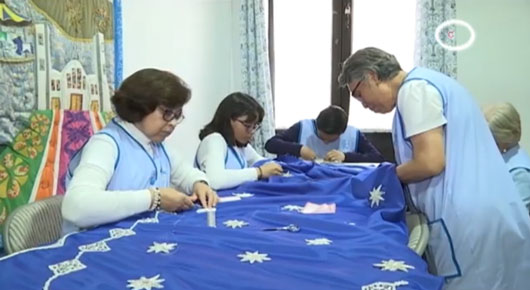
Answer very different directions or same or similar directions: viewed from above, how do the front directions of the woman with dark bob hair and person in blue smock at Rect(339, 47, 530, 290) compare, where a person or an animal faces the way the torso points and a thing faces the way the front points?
very different directions

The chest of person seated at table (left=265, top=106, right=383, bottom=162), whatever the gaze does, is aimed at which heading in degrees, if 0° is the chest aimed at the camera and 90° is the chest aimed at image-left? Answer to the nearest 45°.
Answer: approximately 0°

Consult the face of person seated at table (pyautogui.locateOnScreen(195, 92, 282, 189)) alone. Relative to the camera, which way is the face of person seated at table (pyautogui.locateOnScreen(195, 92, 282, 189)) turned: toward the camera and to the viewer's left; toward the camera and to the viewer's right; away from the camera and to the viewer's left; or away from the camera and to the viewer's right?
toward the camera and to the viewer's right

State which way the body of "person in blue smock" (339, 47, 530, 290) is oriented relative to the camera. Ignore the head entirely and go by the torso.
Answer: to the viewer's left

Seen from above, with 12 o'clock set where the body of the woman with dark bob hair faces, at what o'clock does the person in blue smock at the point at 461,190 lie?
The person in blue smock is roughly at 11 o'clock from the woman with dark bob hair.

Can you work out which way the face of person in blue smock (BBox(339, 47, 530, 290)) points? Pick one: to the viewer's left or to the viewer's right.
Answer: to the viewer's left

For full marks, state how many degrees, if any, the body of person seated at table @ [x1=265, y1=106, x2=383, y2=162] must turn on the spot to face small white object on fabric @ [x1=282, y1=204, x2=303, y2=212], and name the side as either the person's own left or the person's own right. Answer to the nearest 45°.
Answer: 0° — they already face it

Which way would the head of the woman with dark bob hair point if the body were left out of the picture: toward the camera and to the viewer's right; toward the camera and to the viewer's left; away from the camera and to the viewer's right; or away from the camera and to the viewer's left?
toward the camera and to the viewer's right

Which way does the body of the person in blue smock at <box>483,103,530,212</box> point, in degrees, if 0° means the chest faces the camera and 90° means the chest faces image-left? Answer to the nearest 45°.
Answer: approximately 90°

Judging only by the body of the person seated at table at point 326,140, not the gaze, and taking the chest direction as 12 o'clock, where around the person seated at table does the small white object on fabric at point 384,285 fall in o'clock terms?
The small white object on fabric is roughly at 12 o'clock from the person seated at table.

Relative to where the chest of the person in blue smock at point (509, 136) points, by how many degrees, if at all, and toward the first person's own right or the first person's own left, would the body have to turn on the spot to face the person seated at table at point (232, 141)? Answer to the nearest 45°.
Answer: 0° — they already face them

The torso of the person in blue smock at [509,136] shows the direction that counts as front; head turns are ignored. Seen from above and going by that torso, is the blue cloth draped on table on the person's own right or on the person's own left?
on the person's own left
